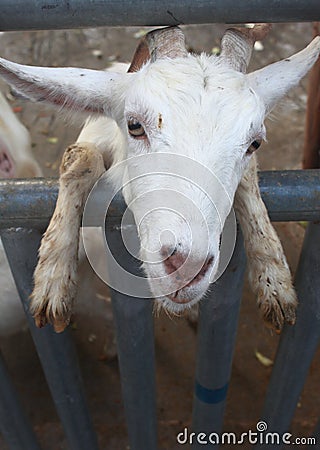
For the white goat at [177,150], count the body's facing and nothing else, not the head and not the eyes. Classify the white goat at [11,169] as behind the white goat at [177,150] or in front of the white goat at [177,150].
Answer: behind

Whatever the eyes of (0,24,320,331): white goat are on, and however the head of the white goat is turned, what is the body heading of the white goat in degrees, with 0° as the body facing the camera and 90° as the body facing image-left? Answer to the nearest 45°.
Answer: approximately 0°
